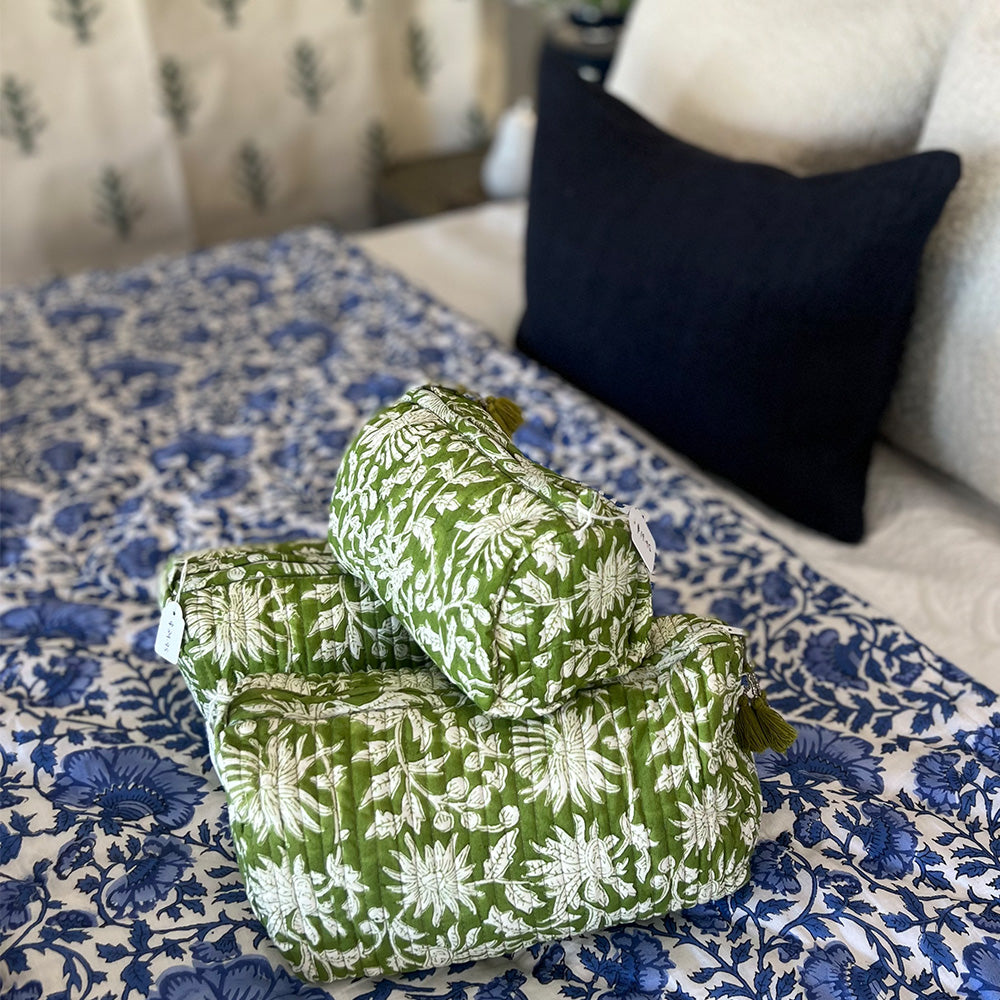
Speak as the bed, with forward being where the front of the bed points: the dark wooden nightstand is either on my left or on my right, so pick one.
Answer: on my right

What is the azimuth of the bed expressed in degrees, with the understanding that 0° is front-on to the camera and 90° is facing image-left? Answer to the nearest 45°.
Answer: approximately 45°

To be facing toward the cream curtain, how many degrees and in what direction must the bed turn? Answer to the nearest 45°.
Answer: approximately 135° to its right
